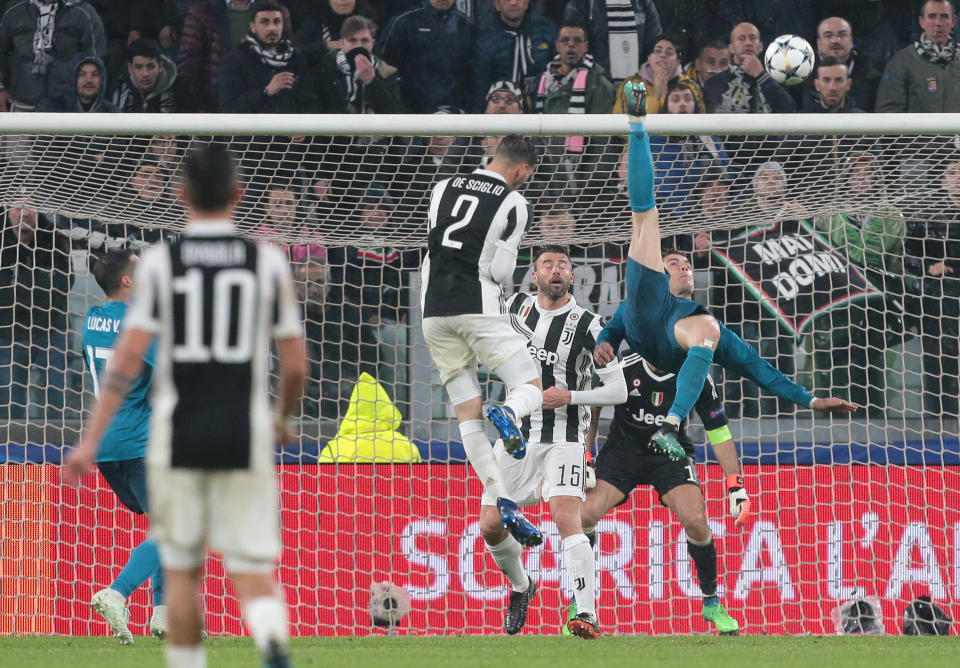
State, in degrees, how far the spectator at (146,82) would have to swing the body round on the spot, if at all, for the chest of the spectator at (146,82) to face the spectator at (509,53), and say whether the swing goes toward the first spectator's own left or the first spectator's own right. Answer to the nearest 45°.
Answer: approximately 90° to the first spectator's own left

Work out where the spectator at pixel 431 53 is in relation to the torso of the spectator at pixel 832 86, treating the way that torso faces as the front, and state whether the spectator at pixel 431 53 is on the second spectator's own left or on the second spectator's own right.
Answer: on the second spectator's own right

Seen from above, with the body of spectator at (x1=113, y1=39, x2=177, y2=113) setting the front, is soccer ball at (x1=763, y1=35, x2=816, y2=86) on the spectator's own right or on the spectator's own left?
on the spectator's own left

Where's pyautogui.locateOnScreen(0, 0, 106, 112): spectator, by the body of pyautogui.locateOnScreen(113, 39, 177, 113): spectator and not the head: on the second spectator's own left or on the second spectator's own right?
on the second spectator's own right

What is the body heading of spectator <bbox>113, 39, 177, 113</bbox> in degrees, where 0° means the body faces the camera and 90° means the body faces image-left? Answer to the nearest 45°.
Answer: approximately 0°

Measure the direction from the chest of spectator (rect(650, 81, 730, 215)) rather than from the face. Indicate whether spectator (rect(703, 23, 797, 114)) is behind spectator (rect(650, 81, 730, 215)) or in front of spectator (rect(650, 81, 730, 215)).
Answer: behind

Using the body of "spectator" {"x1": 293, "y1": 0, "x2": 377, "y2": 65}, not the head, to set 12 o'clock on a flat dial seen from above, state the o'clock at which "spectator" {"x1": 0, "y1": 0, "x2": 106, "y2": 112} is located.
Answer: "spectator" {"x1": 0, "y1": 0, "x2": 106, "y2": 112} is roughly at 3 o'clock from "spectator" {"x1": 293, "y1": 0, "x2": 377, "y2": 65}.

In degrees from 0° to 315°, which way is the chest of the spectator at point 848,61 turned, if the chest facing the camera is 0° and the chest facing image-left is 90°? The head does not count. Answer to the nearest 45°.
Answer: approximately 0°

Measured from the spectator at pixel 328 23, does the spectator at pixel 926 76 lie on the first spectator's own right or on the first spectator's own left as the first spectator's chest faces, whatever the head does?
on the first spectator's own left
